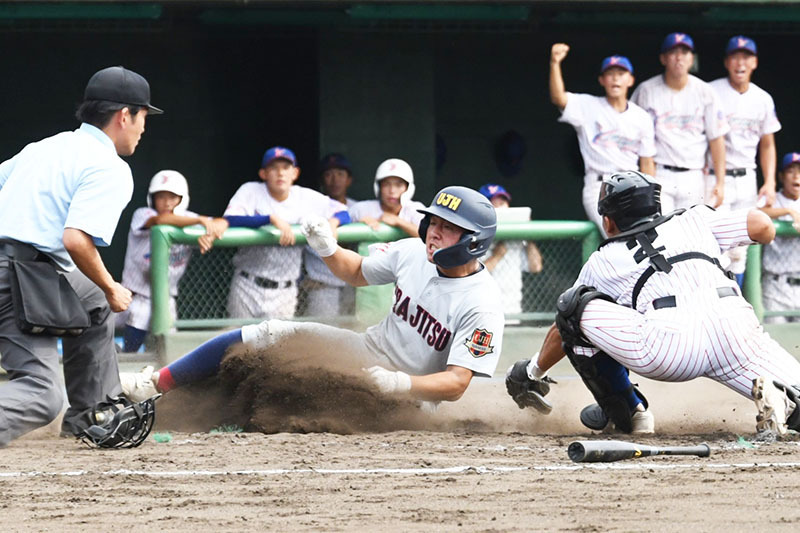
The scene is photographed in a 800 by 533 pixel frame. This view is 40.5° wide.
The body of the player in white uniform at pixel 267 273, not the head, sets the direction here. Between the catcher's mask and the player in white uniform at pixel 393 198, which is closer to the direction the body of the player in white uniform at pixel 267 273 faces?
the catcher's mask

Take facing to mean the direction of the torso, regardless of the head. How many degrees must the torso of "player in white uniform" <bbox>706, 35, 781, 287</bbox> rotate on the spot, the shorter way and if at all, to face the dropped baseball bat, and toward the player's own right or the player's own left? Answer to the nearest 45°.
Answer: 0° — they already face it

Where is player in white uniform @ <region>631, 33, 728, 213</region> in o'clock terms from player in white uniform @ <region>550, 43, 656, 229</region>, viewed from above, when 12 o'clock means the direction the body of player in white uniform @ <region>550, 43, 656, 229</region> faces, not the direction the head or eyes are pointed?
player in white uniform @ <region>631, 33, 728, 213</region> is roughly at 8 o'clock from player in white uniform @ <region>550, 43, 656, 229</region>.

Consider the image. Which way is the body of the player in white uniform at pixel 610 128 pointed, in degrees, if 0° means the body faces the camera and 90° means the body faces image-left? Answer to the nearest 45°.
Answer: approximately 0°

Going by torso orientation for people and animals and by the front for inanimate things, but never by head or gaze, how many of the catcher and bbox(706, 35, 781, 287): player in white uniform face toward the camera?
1

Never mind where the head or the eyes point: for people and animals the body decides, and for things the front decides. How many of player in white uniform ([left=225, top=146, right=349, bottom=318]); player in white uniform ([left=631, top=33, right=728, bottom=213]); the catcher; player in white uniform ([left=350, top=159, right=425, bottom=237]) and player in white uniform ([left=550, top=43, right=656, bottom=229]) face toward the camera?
4

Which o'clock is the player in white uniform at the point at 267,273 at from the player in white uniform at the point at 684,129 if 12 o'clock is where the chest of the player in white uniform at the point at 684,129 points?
the player in white uniform at the point at 267,273 is roughly at 2 o'clock from the player in white uniform at the point at 684,129.

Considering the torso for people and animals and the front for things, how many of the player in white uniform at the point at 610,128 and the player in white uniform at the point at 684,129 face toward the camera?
2

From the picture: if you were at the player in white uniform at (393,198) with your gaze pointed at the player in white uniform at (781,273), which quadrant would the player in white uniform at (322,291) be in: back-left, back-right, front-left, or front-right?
back-right
